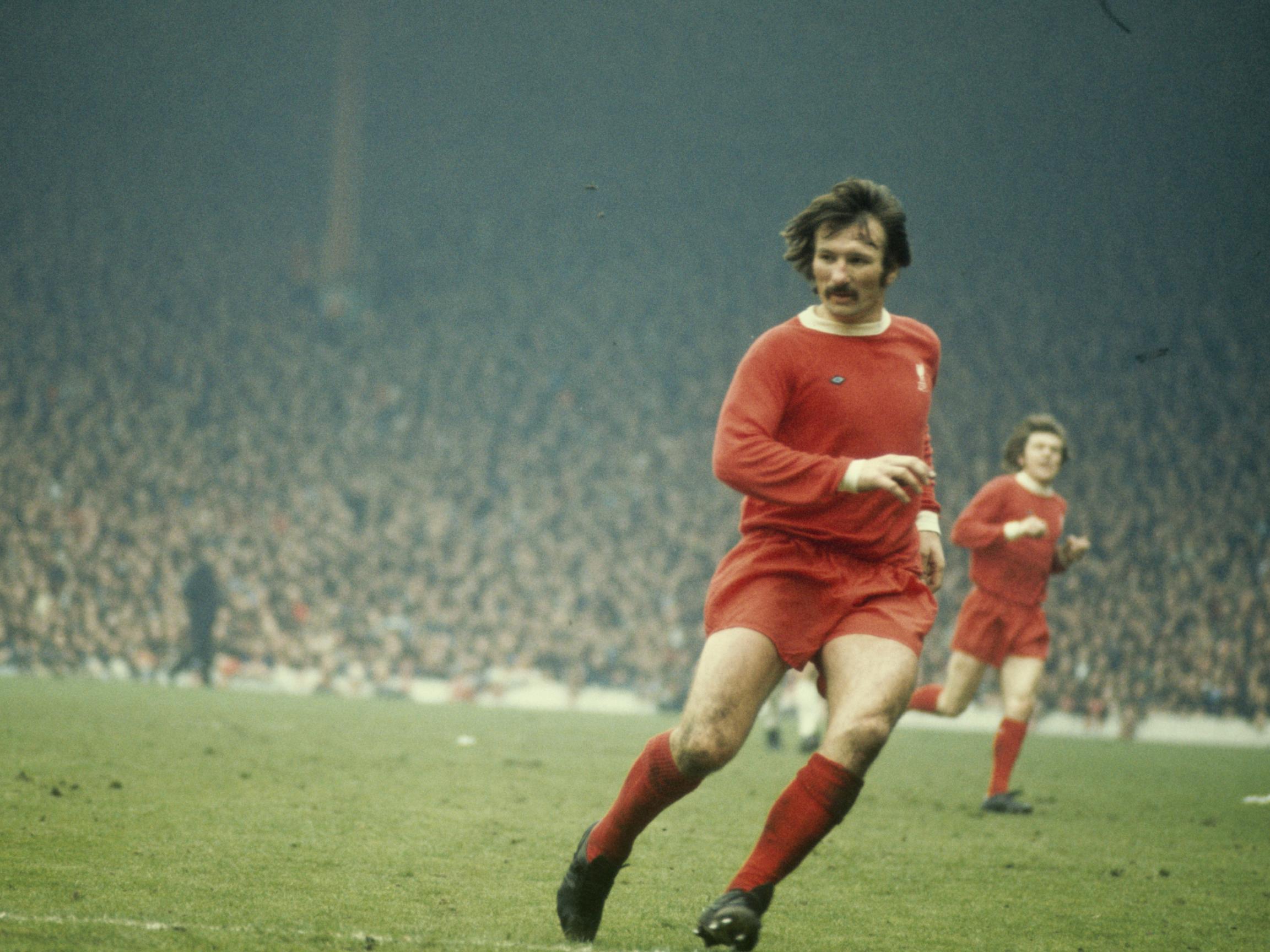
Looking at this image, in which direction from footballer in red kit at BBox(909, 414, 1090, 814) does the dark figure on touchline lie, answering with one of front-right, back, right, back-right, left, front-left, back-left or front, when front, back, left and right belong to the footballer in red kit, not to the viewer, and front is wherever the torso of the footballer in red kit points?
back

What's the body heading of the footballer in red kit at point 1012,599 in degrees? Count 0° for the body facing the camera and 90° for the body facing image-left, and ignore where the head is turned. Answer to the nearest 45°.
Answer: approximately 315°

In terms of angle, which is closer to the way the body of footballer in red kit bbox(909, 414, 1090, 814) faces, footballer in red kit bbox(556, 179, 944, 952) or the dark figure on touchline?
the footballer in red kit

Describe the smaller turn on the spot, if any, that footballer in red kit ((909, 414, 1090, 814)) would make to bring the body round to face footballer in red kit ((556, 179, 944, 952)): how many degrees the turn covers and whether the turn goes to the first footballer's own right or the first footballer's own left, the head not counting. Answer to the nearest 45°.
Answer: approximately 45° to the first footballer's own right

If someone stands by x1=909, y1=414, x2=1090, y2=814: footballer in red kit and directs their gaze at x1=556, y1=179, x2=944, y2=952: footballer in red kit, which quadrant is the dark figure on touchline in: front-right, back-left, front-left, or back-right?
back-right
